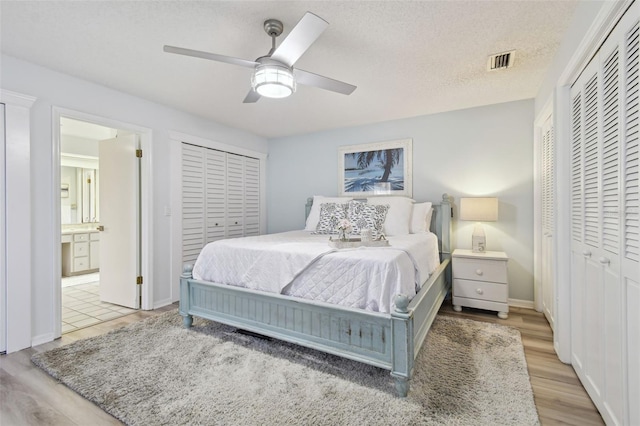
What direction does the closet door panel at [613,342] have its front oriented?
to the viewer's left

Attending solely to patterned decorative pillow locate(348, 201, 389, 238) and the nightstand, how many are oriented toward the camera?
2

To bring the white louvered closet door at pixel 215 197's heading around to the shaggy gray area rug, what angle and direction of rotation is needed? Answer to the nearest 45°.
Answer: approximately 45° to its right

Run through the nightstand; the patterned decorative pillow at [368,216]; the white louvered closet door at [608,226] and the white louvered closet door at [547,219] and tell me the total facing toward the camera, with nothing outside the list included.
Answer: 2

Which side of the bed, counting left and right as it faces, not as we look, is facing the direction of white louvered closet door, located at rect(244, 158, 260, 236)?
right

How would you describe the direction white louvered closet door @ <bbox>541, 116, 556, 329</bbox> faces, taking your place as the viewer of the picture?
facing to the left of the viewer

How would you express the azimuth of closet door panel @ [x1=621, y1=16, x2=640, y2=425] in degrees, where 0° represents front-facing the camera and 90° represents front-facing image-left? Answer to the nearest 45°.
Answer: approximately 90°

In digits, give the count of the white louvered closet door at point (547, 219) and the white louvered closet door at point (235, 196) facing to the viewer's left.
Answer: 1
